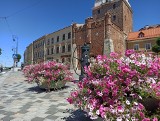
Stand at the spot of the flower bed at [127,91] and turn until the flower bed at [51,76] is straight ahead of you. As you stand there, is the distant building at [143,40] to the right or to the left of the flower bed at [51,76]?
right

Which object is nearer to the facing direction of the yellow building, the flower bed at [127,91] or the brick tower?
the flower bed

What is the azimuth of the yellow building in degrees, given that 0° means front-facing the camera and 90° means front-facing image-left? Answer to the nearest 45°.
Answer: approximately 45°

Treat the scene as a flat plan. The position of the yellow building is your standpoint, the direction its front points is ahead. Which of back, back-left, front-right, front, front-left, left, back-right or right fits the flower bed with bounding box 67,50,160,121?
front-left

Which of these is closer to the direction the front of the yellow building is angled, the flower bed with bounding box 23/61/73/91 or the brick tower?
the flower bed

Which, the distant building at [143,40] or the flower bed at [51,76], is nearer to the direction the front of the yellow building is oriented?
the flower bed

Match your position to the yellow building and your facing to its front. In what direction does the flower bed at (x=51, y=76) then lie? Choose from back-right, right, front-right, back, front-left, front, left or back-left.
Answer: front-left

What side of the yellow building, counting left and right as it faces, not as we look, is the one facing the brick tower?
left

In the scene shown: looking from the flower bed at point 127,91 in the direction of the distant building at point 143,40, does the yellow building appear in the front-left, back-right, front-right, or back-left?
front-left

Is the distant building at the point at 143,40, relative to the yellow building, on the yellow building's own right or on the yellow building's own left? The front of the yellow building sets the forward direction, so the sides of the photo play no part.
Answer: on the yellow building's own left

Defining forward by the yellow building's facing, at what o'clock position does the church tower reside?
The church tower is roughly at 8 o'clock from the yellow building.

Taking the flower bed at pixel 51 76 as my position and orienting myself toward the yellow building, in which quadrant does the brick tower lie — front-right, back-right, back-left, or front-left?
front-right

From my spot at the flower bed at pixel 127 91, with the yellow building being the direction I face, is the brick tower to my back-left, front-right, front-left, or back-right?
front-right
